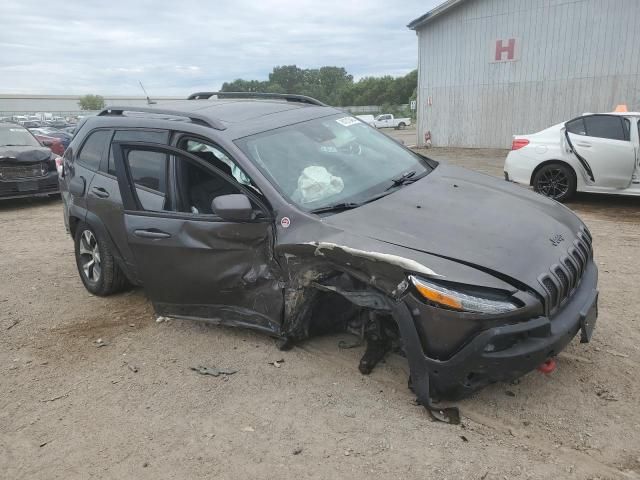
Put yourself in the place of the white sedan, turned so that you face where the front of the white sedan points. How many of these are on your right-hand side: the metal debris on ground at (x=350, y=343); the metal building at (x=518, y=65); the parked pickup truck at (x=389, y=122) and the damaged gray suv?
2

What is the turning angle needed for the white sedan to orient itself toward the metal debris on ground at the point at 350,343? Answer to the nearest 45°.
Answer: approximately 90° to its right

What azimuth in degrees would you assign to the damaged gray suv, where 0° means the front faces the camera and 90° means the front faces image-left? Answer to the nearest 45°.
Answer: approximately 315°

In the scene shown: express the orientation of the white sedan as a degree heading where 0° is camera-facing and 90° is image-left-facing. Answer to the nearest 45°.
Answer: approximately 270°

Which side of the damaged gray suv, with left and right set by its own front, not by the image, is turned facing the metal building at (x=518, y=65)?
left

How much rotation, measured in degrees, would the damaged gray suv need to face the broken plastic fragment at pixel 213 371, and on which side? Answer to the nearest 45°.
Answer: approximately 135° to its right

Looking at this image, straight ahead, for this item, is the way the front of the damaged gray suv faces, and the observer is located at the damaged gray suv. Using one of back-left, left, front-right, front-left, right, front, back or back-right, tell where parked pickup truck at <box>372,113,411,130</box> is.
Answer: back-left

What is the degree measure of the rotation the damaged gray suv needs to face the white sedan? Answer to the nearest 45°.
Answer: approximately 90° to its left

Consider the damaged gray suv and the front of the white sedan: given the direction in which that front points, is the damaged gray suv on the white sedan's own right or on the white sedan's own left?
on the white sedan's own right

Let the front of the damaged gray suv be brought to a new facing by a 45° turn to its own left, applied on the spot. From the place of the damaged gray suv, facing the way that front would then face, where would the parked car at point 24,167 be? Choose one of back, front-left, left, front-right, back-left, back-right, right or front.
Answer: back-left
